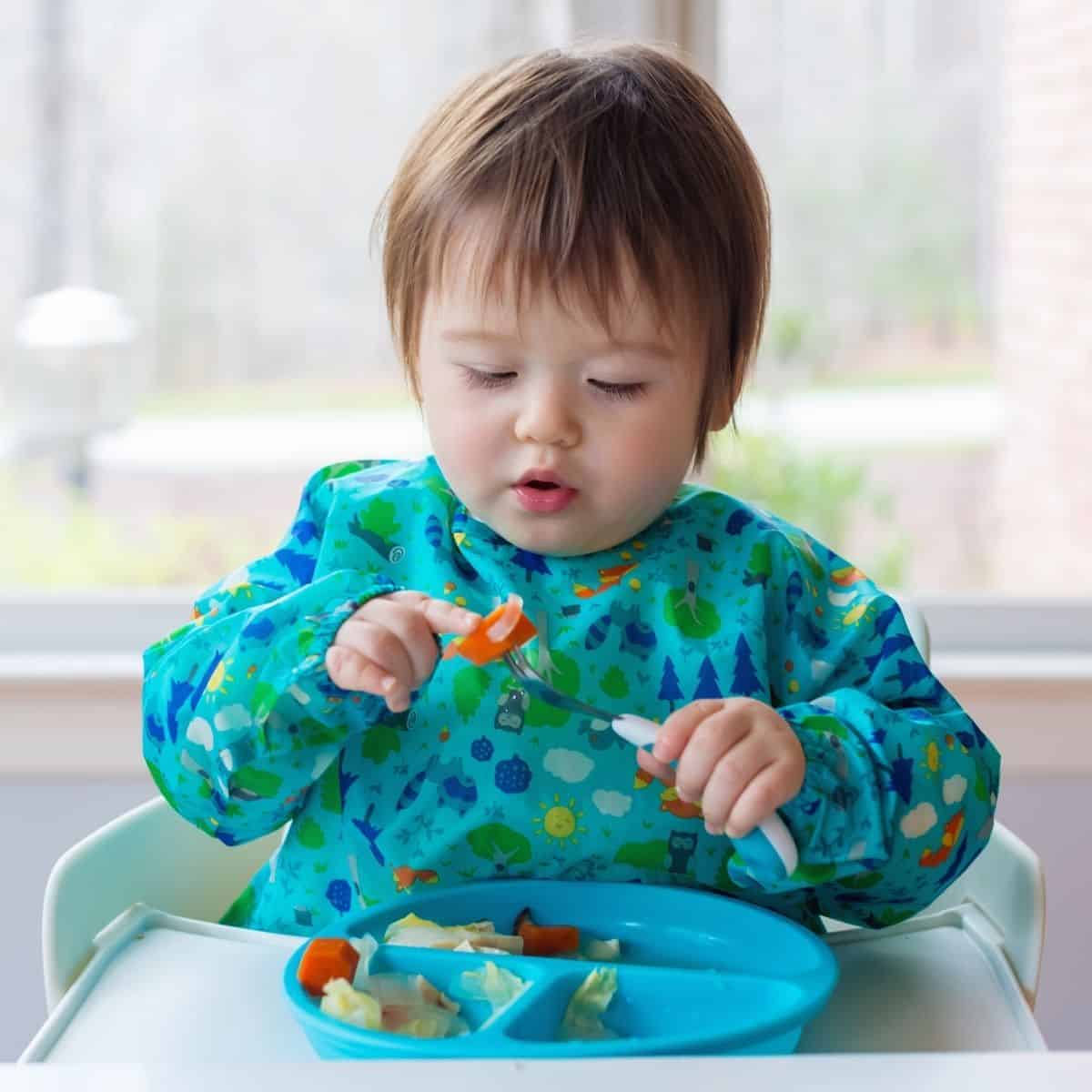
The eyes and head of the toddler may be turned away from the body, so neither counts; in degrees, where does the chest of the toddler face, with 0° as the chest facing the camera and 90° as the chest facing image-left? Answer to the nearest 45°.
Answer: approximately 0°

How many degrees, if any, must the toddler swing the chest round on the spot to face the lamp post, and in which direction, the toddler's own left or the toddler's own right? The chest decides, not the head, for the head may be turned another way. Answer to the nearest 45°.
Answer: approximately 135° to the toddler's own right
